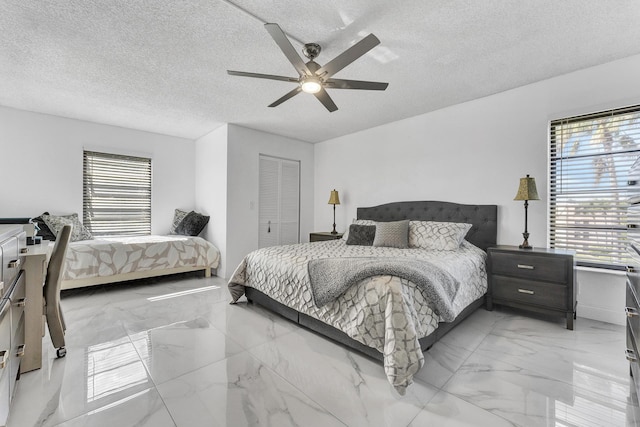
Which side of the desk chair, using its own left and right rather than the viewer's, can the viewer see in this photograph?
left

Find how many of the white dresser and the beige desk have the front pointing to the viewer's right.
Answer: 2

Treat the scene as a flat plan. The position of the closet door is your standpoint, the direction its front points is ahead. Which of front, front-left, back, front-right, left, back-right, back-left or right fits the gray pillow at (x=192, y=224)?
back-right

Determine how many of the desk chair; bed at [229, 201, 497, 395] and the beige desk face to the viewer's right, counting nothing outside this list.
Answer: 1

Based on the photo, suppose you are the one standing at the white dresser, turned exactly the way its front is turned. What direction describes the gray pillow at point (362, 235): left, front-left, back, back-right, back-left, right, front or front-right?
front

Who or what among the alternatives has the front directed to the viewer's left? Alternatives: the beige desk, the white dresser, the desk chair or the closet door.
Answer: the desk chair

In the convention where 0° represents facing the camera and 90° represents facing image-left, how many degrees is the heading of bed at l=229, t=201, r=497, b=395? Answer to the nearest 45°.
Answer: approximately 45°

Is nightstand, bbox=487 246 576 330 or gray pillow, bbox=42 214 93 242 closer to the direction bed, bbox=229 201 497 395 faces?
the gray pillow

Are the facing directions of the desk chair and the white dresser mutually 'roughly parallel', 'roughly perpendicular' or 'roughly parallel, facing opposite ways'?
roughly parallel, facing opposite ways

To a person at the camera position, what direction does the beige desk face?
facing to the right of the viewer

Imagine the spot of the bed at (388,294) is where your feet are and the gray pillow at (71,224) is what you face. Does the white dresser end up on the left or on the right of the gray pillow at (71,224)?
left

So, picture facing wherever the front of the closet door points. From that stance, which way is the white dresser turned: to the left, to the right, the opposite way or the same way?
to the left

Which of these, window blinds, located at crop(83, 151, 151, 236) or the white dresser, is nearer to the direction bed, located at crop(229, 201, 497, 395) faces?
the white dresser

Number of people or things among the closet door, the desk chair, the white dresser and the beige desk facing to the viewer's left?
1

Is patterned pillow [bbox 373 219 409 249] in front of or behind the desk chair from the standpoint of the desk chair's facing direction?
behind

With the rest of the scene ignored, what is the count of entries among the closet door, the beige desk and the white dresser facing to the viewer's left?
0
